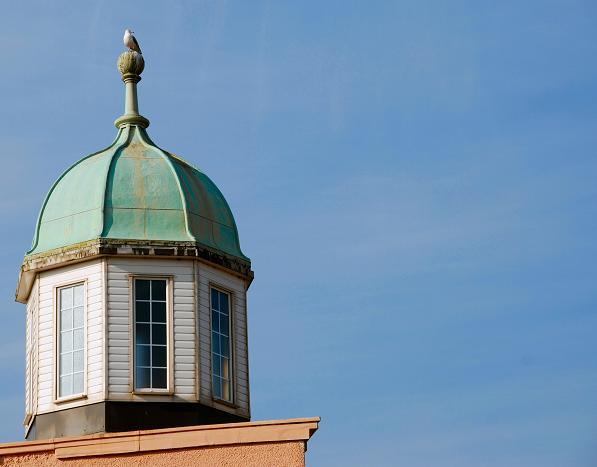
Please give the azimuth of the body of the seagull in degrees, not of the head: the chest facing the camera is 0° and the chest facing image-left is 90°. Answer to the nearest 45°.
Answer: approximately 45°
